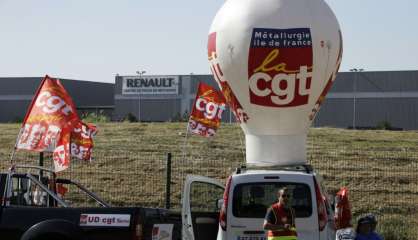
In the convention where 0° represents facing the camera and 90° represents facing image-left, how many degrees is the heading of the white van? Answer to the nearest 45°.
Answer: approximately 180°

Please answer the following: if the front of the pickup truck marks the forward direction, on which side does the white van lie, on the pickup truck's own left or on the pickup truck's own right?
on the pickup truck's own right

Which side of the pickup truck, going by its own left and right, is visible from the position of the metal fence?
right

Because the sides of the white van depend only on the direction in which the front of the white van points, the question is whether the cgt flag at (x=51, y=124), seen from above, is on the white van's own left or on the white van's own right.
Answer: on the white van's own left

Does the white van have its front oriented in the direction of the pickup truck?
no

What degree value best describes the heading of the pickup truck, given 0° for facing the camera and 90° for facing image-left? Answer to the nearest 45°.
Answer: approximately 135°

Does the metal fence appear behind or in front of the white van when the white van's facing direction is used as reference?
in front

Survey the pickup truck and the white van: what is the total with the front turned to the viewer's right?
0
